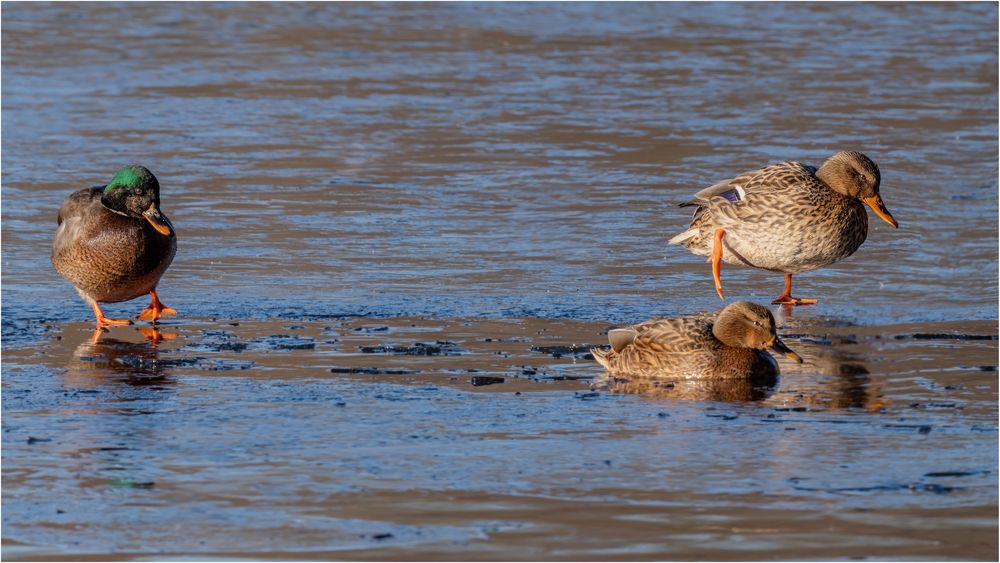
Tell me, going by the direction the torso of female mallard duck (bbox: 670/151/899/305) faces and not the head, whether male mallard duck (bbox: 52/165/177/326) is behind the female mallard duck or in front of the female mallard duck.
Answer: behind

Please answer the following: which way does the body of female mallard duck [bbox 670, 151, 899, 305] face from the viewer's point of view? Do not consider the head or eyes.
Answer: to the viewer's right

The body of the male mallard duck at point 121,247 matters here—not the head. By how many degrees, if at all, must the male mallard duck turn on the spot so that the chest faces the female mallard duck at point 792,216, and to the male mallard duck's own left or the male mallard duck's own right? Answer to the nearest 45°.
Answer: approximately 45° to the male mallard duck's own left

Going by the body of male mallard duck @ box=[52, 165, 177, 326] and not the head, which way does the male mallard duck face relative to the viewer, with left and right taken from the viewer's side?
facing the viewer and to the right of the viewer

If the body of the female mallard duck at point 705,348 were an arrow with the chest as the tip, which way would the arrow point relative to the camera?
to the viewer's right

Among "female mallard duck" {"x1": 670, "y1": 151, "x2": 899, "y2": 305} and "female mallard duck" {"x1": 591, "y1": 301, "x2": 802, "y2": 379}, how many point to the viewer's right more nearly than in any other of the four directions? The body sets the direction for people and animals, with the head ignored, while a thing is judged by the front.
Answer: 2

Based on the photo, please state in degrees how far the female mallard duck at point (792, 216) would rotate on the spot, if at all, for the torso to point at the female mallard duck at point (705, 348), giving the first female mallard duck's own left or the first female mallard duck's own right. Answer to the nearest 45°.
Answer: approximately 90° to the first female mallard duck's own right

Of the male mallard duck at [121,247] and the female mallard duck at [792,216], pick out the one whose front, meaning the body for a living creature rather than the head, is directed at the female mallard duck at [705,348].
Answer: the male mallard duck

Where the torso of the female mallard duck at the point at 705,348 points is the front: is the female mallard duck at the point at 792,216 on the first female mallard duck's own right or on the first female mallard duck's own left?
on the first female mallard duck's own left

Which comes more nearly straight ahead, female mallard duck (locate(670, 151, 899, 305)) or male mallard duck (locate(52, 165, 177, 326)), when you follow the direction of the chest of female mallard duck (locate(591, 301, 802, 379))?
the female mallard duck
